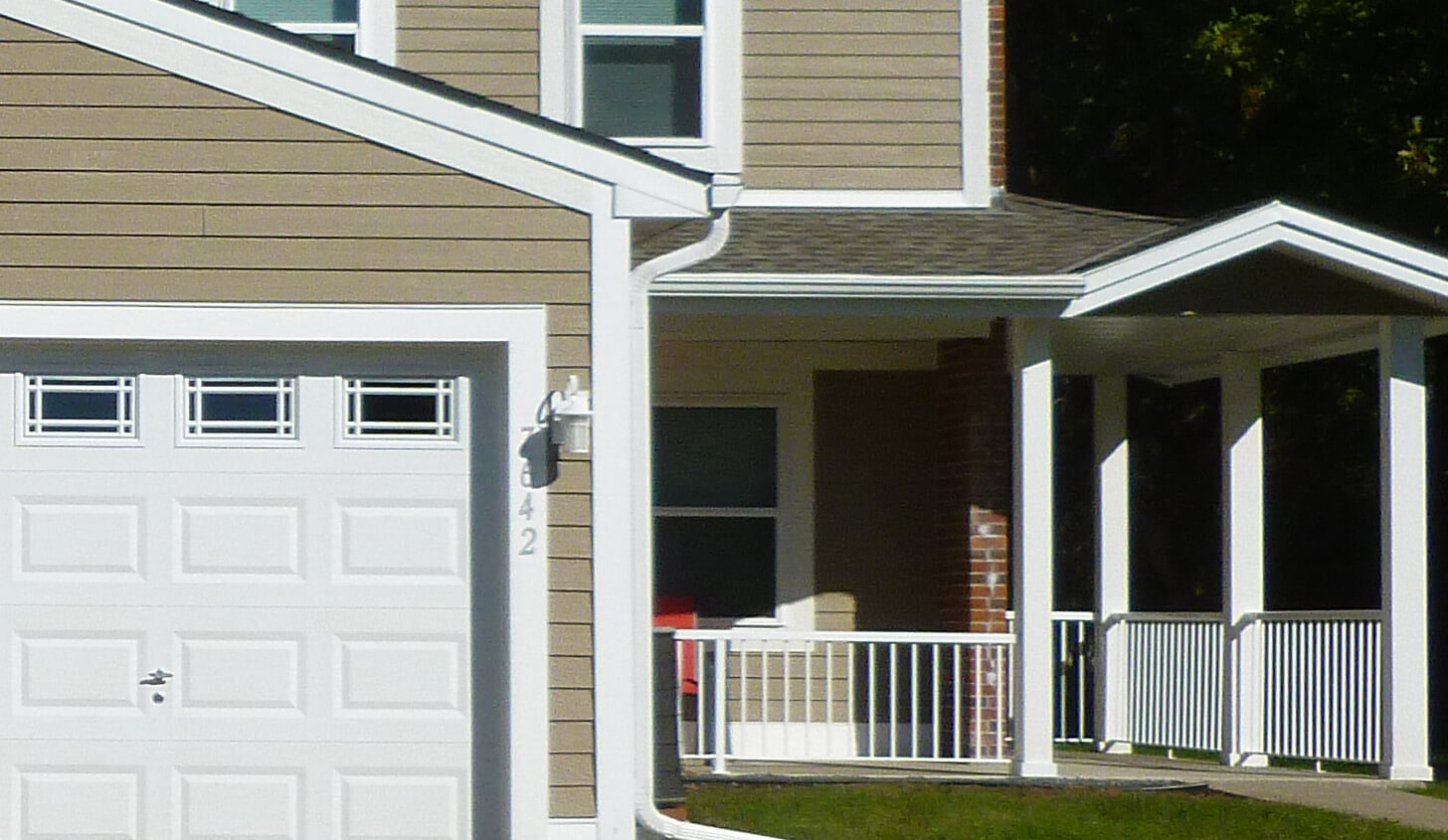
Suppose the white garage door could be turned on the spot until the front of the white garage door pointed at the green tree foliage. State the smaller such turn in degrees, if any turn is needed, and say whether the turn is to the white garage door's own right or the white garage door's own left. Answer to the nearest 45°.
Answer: approximately 135° to the white garage door's own left

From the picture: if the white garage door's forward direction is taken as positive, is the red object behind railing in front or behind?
behind

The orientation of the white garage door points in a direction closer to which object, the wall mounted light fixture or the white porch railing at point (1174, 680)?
the wall mounted light fixture

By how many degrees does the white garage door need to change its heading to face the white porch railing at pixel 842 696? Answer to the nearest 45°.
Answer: approximately 135° to its left

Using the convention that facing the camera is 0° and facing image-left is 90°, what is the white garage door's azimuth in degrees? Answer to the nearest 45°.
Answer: approximately 0°

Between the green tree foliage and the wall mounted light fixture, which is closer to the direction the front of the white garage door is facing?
the wall mounted light fixture

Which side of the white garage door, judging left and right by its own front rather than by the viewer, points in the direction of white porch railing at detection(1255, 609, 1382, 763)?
left

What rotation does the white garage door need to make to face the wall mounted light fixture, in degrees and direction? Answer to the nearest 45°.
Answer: approximately 90° to its left

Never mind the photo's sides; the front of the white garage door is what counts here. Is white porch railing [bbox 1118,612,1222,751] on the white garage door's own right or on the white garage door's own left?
on the white garage door's own left
